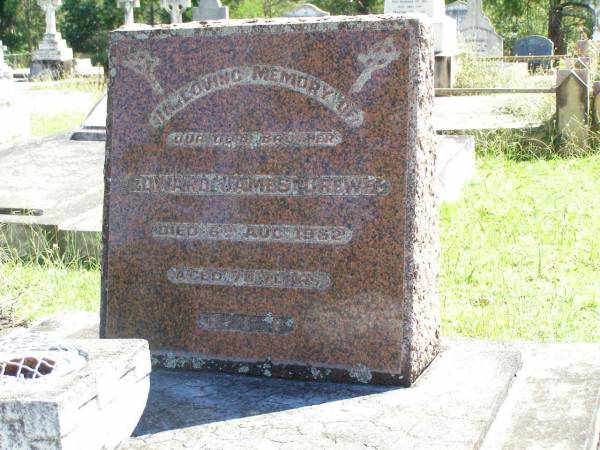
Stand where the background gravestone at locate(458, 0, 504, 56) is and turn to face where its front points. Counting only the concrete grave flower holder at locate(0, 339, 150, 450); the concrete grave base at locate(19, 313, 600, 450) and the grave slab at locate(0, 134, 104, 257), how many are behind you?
0

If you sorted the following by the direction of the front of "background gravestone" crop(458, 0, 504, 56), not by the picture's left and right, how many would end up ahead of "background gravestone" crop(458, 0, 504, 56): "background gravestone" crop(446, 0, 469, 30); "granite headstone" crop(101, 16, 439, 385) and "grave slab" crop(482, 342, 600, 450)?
2

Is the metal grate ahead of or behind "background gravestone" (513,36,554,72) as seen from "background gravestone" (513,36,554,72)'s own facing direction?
ahead

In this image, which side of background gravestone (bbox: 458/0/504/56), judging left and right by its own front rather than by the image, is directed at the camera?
front

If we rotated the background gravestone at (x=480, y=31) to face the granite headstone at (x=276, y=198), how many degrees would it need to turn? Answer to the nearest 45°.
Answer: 0° — it already faces it

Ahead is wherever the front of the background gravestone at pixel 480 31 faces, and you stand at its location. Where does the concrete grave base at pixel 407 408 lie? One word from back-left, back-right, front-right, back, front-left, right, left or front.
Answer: front

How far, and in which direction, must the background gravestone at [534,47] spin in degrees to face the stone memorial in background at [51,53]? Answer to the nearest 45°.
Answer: approximately 90° to its right

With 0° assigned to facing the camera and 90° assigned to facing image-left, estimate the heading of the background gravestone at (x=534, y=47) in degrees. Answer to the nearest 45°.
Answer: approximately 0°

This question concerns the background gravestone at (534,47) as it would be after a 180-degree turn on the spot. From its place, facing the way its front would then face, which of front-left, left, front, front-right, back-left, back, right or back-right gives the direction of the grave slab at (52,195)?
back

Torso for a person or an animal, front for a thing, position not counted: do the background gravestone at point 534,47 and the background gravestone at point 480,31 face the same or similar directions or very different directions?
same or similar directions

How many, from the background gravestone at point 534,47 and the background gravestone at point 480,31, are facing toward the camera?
2

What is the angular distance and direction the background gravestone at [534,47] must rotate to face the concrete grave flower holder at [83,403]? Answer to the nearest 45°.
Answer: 0° — it already faces it

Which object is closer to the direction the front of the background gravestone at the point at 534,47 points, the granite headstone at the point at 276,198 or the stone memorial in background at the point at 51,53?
the granite headstone

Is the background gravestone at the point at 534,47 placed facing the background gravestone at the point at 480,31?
no

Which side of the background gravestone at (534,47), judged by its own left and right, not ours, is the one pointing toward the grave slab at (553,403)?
front
